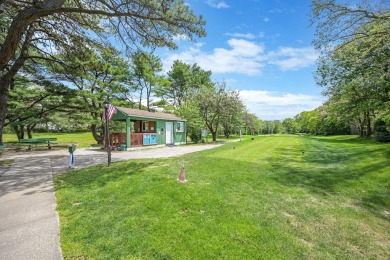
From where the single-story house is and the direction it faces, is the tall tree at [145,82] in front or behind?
behind

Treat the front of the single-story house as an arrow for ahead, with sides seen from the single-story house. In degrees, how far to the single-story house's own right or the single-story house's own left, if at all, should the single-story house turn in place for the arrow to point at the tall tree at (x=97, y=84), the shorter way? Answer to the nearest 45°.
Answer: approximately 135° to the single-story house's own right

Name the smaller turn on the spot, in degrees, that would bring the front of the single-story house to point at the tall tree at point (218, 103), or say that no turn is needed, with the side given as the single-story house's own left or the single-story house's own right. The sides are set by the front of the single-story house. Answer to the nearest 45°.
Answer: approximately 90° to the single-story house's own left

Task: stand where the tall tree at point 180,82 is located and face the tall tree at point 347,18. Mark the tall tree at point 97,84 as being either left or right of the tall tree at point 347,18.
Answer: right

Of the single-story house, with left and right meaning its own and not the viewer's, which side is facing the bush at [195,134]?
left

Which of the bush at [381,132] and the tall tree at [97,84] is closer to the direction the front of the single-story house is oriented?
the bush

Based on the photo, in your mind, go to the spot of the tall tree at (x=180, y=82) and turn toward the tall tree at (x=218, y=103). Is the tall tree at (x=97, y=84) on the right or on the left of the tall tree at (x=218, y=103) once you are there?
right

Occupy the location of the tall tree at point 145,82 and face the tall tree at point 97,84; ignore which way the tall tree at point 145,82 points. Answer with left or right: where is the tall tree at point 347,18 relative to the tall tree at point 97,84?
left

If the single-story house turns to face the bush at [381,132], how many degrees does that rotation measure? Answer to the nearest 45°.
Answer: approximately 45° to its left

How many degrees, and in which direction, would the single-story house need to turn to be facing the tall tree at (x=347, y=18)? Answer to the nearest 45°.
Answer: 0° — it already faces it

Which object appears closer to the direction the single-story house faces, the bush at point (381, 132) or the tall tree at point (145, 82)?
the bush

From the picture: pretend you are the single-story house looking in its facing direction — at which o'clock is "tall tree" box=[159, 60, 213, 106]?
The tall tree is roughly at 8 o'clock from the single-story house.

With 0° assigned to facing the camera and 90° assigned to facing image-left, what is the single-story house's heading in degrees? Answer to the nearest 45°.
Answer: approximately 315°
